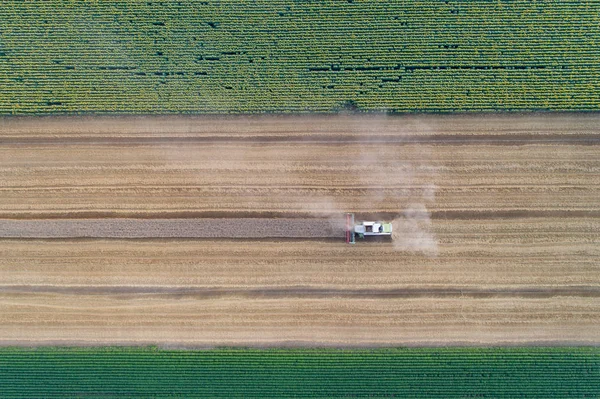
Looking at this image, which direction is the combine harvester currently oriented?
to the viewer's left
